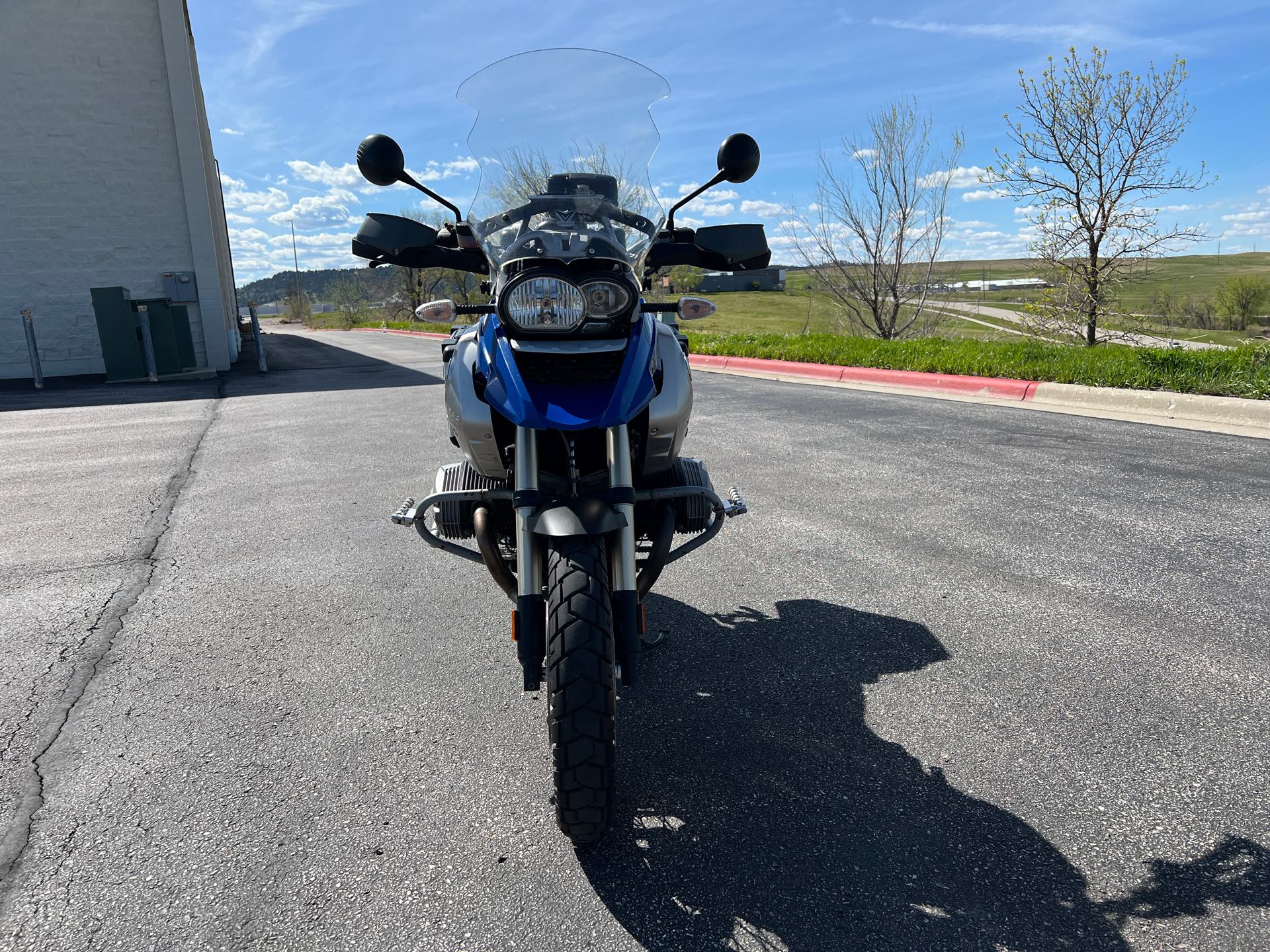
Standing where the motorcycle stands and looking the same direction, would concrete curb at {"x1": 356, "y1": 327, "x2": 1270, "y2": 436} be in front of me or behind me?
behind

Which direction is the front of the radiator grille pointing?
toward the camera

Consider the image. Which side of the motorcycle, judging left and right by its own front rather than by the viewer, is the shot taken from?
front

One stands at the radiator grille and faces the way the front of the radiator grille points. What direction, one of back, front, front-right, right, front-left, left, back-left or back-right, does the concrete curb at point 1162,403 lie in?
back-left

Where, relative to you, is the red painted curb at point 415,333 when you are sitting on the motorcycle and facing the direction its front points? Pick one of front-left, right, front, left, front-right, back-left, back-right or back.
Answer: back

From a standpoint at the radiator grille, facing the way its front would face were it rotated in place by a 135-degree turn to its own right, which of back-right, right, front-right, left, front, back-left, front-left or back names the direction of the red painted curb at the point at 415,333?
front-right

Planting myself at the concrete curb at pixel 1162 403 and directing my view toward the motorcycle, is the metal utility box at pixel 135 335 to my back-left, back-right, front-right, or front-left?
front-right
